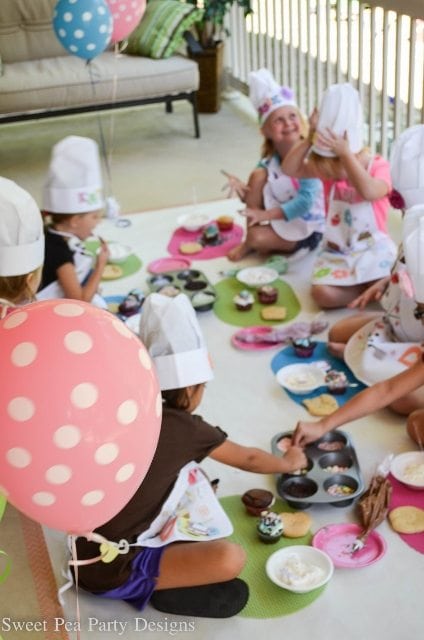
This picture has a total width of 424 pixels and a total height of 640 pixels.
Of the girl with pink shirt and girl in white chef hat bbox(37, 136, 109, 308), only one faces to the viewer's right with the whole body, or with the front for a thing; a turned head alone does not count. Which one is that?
the girl in white chef hat

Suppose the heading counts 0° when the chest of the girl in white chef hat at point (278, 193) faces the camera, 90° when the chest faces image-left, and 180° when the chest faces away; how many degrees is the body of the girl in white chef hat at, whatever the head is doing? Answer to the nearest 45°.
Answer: approximately 45°

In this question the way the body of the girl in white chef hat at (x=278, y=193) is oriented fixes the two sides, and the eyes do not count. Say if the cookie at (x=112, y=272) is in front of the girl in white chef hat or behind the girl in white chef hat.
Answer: in front

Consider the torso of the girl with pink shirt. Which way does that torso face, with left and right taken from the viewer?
facing the viewer and to the left of the viewer

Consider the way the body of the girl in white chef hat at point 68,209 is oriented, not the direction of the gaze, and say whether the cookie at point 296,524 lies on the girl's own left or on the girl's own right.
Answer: on the girl's own right

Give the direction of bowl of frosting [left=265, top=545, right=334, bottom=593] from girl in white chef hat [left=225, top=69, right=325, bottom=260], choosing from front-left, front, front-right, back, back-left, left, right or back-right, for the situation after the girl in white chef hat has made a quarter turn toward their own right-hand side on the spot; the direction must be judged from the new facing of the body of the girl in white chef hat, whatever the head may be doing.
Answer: back-left

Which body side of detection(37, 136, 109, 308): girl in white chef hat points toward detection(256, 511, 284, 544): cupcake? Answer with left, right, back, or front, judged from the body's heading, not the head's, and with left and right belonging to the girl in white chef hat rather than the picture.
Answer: right

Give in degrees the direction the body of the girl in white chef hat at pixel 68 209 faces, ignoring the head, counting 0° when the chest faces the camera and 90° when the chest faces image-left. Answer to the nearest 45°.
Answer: approximately 270°

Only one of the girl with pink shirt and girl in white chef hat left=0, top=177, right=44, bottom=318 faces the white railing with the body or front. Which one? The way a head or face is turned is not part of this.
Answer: the girl in white chef hat

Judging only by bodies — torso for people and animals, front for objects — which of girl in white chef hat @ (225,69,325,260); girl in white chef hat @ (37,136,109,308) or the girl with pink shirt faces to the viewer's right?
girl in white chef hat @ (37,136,109,308)

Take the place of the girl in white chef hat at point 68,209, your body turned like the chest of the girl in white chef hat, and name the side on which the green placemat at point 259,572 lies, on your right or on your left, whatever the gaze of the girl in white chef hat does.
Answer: on your right

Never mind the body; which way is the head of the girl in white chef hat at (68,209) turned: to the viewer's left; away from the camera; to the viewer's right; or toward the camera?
to the viewer's right

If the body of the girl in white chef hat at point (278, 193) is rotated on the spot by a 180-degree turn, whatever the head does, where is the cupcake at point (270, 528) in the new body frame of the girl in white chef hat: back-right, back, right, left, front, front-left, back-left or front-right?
back-right
